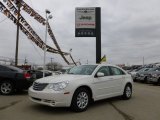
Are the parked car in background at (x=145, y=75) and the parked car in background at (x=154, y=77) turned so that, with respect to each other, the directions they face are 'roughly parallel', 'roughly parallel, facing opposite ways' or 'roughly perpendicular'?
roughly parallel

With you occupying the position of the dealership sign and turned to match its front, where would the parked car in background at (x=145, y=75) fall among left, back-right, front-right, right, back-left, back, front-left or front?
left

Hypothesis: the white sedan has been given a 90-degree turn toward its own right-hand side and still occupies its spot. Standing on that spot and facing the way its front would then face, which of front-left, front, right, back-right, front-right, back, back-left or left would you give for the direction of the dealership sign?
front-right

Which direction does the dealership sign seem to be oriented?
toward the camera

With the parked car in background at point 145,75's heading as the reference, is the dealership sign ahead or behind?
ahead

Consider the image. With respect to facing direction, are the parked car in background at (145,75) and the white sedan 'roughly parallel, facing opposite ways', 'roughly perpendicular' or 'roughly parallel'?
roughly parallel

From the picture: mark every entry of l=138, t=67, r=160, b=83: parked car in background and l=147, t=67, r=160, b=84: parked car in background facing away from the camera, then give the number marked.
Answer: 0

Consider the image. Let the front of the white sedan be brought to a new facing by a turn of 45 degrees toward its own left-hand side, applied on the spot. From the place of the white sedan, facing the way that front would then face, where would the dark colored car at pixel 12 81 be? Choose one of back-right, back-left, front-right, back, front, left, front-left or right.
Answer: back-right

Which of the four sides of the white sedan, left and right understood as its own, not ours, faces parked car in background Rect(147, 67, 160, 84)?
back

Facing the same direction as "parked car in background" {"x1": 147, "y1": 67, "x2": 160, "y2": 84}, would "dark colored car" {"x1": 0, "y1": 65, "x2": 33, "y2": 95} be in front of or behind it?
in front

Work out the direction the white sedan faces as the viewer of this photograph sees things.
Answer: facing the viewer and to the left of the viewer
